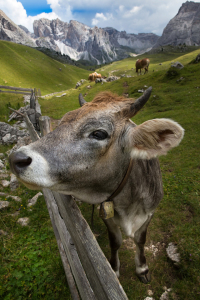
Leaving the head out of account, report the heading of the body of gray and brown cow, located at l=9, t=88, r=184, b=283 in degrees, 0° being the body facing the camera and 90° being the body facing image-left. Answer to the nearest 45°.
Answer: approximately 45°
